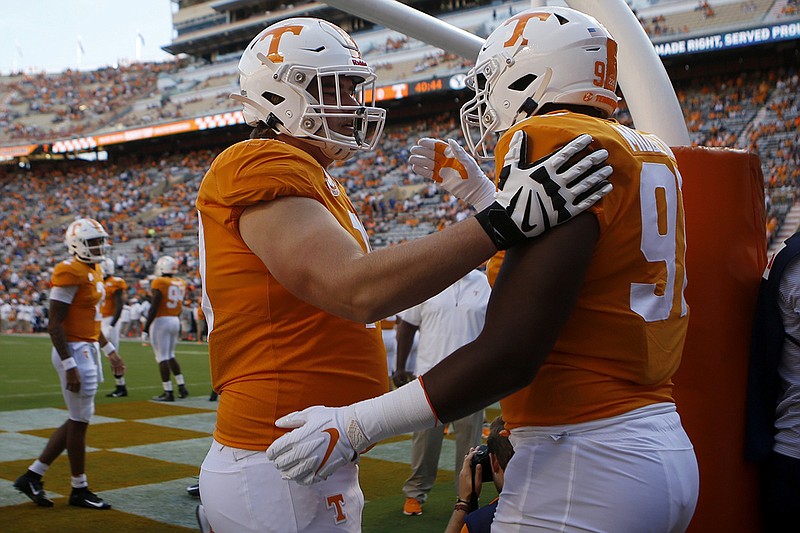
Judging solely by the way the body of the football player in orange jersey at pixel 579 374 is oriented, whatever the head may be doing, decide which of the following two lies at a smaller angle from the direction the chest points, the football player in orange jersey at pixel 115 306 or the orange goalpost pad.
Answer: the football player in orange jersey

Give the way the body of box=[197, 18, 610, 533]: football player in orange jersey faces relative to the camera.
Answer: to the viewer's right

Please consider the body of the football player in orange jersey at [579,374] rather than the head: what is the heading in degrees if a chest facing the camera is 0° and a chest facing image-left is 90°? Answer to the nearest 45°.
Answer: approximately 135°

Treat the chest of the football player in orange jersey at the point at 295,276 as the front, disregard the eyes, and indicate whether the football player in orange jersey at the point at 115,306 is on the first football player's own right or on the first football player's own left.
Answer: on the first football player's own left

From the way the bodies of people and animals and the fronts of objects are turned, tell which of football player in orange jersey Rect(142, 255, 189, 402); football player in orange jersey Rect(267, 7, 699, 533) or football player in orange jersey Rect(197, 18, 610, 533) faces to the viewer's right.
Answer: football player in orange jersey Rect(197, 18, 610, 533)

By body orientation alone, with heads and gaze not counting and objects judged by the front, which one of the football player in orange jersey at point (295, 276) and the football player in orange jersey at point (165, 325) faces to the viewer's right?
the football player in orange jersey at point (295, 276)

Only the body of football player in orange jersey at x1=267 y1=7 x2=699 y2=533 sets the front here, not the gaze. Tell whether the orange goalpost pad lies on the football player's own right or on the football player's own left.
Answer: on the football player's own right

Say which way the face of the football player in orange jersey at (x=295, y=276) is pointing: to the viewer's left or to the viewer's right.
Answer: to the viewer's right

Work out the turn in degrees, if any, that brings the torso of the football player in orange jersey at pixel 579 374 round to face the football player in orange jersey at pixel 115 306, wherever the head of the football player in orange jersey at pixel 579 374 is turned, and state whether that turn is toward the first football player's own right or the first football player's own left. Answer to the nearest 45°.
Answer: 0° — they already face them

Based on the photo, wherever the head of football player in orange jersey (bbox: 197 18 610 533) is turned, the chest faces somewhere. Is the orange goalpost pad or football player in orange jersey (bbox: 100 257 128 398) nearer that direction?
the orange goalpost pad

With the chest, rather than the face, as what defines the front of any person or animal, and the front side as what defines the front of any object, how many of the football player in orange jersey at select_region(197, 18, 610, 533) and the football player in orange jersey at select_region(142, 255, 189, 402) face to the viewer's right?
1
